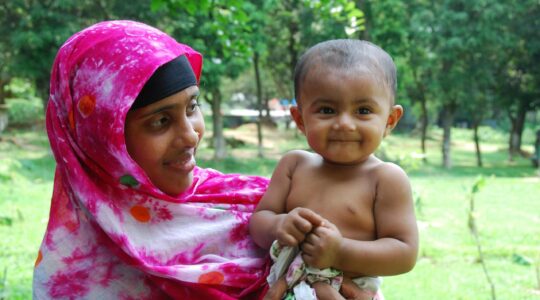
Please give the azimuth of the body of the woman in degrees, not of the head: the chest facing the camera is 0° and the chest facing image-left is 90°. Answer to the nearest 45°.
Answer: approximately 315°

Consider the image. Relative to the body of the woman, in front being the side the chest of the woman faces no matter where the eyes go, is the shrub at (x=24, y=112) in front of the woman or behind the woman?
behind

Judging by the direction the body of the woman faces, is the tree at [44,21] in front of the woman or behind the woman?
behind
